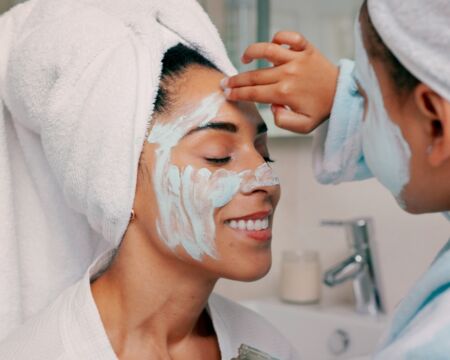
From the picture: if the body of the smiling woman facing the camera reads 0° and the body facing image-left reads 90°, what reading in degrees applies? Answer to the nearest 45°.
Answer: approximately 315°

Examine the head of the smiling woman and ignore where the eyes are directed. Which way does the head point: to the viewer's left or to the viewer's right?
to the viewer's right

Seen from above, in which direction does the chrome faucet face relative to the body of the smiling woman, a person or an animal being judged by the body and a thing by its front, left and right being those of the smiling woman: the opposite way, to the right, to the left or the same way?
to the right
